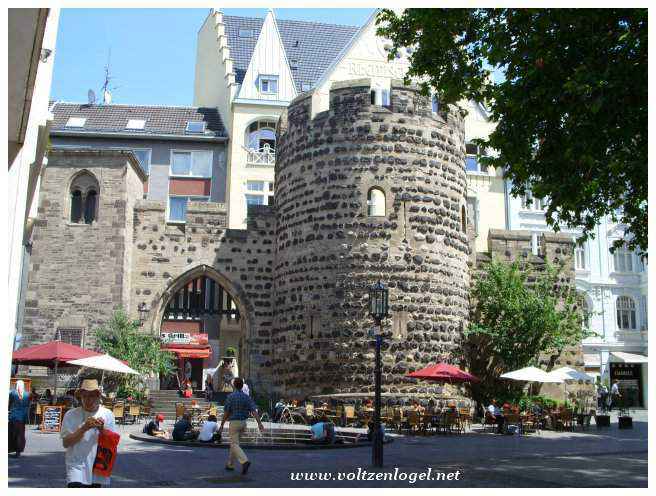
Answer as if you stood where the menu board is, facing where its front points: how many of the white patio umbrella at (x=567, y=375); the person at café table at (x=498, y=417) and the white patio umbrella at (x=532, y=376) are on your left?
3

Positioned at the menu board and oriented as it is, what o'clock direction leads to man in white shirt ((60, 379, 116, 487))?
The man in white shirt is roughly at 12 o'clock from the menu board.

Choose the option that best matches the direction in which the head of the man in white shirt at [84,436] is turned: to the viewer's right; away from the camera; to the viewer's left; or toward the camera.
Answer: toward the camera

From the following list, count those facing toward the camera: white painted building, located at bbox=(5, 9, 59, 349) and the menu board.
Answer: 1

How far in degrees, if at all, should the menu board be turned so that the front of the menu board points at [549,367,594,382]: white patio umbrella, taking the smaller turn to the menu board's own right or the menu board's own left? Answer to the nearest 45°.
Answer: approximately 90° to the menu board's own left

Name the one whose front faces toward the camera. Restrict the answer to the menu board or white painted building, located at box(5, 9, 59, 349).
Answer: the menu board

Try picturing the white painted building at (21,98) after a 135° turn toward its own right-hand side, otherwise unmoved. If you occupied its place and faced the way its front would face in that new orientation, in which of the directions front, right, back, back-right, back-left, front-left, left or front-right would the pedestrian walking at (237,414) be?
back

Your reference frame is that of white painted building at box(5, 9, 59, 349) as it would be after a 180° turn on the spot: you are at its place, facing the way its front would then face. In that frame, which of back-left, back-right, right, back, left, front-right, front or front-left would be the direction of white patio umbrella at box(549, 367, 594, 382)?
back-right

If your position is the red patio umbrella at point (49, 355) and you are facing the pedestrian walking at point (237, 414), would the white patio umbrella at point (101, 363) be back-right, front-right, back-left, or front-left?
front-left

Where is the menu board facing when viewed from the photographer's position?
facing the viewer

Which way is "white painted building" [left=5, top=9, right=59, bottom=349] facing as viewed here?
to the viewer's right

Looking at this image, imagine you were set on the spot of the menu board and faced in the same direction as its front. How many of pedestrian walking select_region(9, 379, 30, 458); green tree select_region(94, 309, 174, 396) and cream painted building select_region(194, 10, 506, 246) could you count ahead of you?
1

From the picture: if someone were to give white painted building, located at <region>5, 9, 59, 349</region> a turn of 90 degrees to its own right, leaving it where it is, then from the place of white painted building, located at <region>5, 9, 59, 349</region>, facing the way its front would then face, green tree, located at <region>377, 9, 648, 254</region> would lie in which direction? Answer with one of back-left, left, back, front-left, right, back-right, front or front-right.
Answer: left

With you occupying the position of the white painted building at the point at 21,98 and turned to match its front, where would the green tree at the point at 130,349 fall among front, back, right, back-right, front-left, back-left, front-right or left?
left

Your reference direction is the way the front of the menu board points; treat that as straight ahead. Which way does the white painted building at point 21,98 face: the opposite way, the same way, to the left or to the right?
to the left
